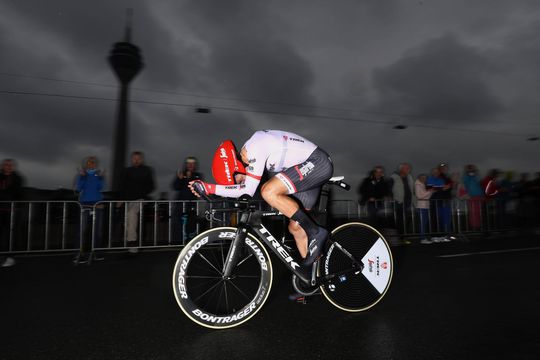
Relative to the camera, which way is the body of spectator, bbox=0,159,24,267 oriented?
toward the camera

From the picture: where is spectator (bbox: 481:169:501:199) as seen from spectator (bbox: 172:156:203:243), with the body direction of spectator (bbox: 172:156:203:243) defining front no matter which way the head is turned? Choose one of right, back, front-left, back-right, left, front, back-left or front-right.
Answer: left

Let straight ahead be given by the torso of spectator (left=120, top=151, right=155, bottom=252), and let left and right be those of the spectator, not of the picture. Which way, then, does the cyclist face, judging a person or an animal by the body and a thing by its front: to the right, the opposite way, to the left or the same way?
to the right

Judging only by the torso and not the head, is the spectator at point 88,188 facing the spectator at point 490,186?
no

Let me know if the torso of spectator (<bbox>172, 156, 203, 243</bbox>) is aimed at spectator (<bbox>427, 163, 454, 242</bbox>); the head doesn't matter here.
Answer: no

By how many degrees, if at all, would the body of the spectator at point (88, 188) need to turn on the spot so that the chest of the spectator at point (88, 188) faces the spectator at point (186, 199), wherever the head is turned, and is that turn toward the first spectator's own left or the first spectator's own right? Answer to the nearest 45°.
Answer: approximately 90° to the first spectator's own left

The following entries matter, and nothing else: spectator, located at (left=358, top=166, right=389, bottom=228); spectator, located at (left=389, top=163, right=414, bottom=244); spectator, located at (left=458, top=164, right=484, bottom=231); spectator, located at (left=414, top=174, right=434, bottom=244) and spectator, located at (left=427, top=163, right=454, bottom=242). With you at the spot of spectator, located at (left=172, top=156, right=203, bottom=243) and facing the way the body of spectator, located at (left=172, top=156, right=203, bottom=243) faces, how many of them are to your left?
5

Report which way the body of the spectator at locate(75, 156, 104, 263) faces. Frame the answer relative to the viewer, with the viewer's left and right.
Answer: facing the viewer

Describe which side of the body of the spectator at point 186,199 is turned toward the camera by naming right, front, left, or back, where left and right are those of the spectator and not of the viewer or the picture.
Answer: front

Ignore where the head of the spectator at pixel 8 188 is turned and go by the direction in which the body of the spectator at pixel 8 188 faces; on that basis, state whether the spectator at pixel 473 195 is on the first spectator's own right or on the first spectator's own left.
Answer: on the first spectator's own left

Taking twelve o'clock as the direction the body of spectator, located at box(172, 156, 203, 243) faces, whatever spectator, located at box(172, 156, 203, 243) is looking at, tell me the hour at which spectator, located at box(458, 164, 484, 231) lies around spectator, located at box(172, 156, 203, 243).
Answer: spectator, located at box(458, 164, 484, 231) is roughly at 9 o'clock from spectator, located at box(172, 156, 203, 243).

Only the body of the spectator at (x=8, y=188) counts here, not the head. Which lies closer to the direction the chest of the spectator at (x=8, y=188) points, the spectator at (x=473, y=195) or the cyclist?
the cyclist

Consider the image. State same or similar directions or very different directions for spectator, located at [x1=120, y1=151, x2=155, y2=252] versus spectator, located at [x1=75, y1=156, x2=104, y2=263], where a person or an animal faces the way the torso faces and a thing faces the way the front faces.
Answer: same or similar directions

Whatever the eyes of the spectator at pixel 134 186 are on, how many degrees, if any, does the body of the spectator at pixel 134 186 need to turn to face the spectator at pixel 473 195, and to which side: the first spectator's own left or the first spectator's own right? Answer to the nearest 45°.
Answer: approximately 90° to the first spectator's own left

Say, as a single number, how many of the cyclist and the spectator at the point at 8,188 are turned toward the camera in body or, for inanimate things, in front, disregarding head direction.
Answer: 1

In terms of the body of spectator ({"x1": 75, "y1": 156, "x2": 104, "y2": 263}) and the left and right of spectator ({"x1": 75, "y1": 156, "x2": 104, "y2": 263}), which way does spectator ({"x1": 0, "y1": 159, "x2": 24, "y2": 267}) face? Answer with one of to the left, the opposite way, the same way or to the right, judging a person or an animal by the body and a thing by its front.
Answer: the same way

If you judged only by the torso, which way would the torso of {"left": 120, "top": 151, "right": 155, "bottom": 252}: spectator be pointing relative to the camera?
toward the camera

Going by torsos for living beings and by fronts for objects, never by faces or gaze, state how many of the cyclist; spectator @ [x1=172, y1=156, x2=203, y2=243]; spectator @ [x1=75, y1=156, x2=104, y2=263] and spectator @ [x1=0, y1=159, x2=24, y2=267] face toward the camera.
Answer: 3

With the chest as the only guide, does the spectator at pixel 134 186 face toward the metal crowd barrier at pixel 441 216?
no
